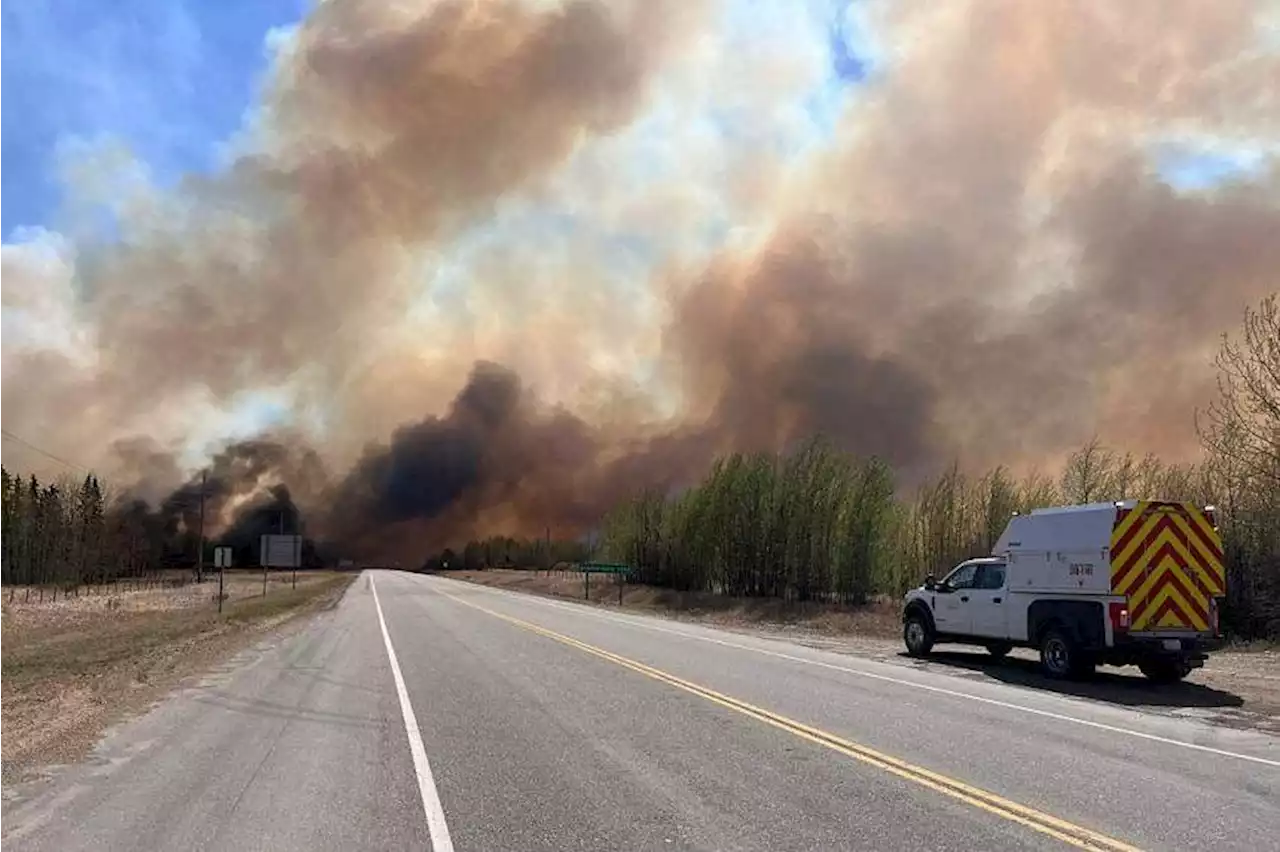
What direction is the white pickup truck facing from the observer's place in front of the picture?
facing away from the viewer and to the left of the viewer
